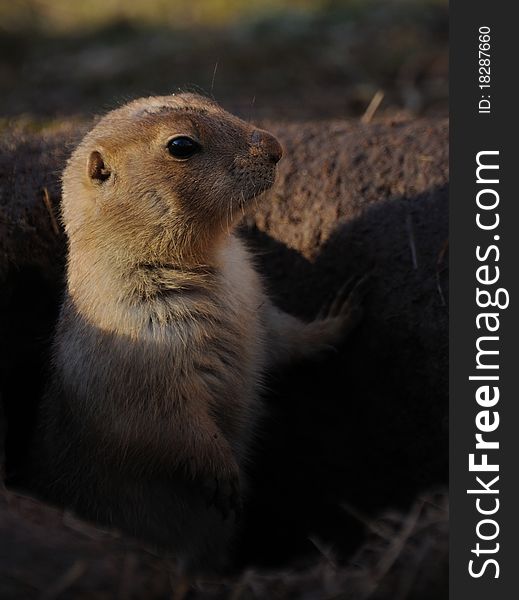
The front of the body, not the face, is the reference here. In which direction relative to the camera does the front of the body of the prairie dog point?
to the viewer's right
